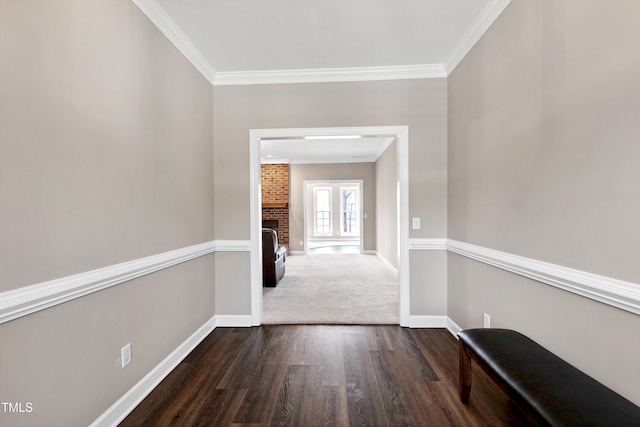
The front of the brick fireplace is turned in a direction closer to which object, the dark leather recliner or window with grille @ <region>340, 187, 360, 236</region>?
the dark leather recliner

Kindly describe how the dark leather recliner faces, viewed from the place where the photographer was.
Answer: facing away from the viewer and to the right of the viewer

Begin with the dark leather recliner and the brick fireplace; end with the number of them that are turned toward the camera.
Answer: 1

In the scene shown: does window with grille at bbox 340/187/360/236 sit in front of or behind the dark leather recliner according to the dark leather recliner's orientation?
in front

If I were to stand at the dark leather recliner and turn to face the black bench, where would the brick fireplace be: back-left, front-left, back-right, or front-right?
back-left
